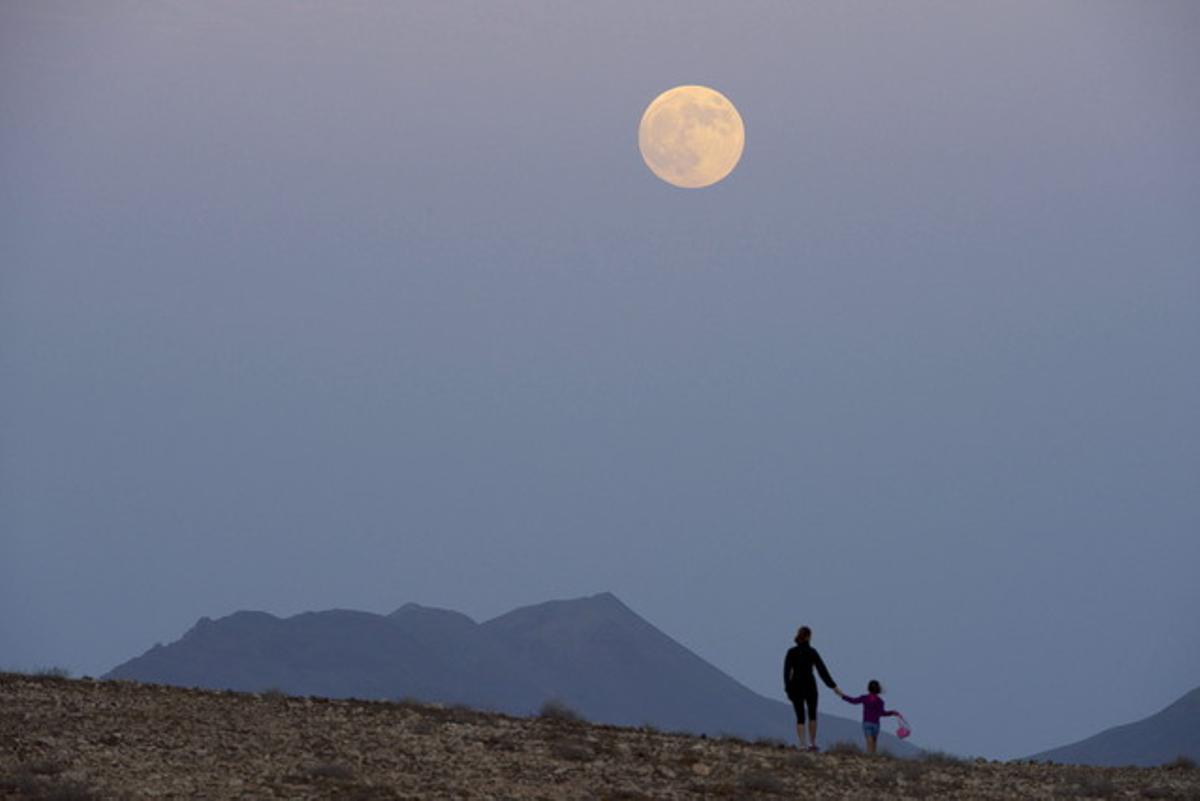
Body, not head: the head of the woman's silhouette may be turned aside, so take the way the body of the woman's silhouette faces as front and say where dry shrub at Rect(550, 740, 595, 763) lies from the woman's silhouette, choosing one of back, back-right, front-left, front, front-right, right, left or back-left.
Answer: back-left

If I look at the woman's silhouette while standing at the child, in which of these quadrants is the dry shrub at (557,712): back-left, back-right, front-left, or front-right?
front-right

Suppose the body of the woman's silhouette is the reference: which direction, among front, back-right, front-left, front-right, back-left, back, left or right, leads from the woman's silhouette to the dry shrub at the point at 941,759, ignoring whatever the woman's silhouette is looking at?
right

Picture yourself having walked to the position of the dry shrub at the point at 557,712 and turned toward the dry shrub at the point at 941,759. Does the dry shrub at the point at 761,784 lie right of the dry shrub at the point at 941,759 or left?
right

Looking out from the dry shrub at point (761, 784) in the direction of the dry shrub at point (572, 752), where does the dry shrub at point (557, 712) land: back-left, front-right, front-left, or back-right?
front-right

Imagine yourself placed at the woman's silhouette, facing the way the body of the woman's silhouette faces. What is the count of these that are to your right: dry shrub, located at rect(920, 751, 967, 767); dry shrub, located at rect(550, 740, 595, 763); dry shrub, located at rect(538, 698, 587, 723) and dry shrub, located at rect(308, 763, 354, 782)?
1

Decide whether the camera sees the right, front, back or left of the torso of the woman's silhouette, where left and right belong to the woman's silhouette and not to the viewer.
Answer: back

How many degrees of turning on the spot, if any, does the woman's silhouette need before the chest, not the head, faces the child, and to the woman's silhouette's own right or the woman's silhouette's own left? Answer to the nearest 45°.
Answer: approximately 45° to the woman's silhouette's own right

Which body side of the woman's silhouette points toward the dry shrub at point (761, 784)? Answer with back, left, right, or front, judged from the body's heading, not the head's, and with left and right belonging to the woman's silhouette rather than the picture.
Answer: back

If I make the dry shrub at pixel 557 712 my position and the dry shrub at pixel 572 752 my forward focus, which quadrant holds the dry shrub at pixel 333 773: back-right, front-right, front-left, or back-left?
front-right

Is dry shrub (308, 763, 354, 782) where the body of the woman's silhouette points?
no

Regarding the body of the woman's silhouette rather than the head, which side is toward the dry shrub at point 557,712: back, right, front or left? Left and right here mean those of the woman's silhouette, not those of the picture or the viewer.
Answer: left
